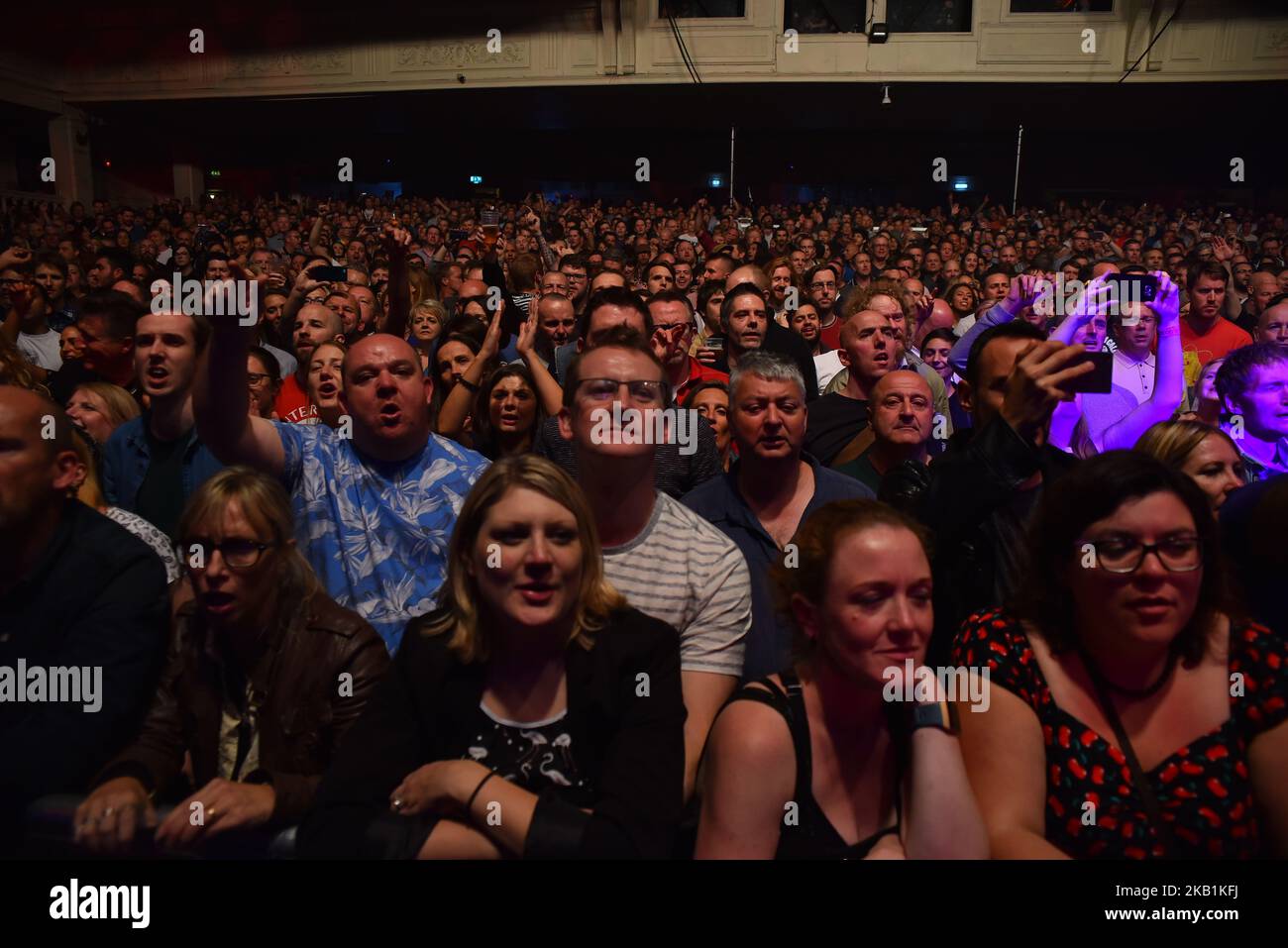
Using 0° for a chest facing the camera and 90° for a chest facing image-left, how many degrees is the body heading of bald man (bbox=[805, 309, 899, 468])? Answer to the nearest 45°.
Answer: approximately 315°

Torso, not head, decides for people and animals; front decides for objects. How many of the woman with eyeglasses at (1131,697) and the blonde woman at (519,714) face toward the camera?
2

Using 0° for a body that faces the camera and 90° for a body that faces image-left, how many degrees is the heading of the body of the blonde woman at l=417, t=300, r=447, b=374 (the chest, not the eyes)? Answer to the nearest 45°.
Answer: approximately 0°

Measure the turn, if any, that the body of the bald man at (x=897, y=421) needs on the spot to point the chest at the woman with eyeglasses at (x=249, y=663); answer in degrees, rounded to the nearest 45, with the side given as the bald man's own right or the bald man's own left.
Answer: approximately 45° to the bald man's own right
